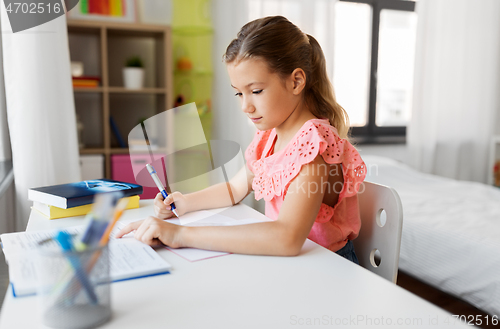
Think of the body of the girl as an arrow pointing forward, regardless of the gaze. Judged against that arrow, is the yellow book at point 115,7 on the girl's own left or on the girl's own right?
on the girl's own right

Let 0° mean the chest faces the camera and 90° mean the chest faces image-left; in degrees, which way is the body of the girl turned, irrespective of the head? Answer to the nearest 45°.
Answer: approximately 45°

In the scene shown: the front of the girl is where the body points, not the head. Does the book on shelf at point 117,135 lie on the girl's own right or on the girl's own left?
on the girl's own right

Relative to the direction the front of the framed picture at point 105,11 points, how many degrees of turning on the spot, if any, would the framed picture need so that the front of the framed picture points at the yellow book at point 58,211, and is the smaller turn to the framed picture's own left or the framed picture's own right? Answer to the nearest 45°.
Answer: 0° — it already faces it

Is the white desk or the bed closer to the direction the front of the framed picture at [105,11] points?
the white desk

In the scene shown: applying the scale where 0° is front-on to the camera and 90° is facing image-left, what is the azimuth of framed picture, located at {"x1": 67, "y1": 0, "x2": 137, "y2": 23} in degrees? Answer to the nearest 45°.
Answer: approximately 0°

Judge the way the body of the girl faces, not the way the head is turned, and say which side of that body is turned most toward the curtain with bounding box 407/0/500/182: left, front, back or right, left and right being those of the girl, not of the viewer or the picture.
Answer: back
